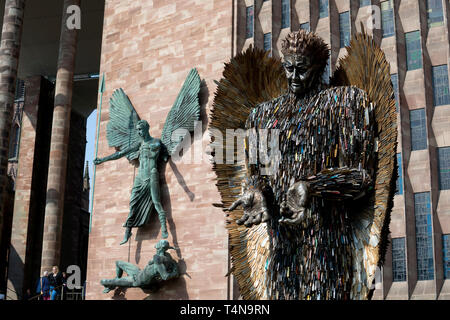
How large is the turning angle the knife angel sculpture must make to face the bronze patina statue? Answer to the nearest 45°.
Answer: approximately 135° to its right

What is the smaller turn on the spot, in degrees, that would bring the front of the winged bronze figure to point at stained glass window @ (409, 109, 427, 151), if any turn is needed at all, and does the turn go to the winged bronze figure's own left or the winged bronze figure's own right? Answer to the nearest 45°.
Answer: approximately 135° to the winged bronze figure's own left

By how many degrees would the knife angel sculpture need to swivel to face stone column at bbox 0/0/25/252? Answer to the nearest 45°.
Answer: approximately 90° to its right

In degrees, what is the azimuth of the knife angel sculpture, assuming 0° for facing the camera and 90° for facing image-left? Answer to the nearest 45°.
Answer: approximately 45°

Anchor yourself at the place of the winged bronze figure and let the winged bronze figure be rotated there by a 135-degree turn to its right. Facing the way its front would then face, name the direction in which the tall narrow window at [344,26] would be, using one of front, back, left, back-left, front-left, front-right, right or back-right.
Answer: right

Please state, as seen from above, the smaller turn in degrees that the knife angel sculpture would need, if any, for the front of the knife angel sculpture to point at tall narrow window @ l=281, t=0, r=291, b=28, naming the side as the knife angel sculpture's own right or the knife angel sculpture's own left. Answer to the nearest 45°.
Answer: approximately 135° to the knife angel sculpture's own right

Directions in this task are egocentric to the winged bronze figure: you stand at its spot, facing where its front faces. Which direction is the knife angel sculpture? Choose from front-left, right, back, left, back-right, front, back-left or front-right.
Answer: front-left

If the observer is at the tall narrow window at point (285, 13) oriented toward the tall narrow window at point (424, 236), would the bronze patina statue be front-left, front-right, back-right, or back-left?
back-right

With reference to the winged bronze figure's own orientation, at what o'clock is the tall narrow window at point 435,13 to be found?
The tall narrow window is roughly at 8 o'clock from the winged bronze figure.

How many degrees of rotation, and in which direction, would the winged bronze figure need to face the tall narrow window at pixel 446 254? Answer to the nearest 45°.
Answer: approximately 135° to its left

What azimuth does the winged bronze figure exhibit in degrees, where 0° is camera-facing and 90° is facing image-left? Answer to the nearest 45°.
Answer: approximately 45°

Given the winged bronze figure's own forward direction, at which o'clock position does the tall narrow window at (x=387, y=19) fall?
The tall narrow window is roughly at 8 o'clock from the winged bronze figure.
